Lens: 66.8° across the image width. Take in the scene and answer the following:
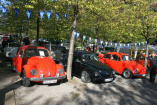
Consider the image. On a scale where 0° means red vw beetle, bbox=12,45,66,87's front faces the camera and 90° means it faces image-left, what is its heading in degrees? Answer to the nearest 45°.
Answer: approximately 315°

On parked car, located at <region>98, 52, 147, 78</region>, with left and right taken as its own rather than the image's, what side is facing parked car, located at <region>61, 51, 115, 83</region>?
right

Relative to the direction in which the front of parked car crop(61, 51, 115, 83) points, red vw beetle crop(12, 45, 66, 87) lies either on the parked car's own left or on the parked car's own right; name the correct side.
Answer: on the parked car's own right

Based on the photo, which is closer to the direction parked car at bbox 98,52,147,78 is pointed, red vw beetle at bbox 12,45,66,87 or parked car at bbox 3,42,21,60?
the red vw beetle

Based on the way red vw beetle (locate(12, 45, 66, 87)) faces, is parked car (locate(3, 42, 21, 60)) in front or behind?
behind

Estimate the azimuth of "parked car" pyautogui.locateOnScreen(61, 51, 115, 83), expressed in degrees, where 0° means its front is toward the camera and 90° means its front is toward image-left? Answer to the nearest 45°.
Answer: approximately 315°

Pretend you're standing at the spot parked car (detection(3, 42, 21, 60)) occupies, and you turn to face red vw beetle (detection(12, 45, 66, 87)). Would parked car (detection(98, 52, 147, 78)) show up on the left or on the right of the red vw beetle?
left

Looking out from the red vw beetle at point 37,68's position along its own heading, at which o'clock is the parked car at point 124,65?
The parked car is roughly at 10 o'clock from the red vw beetle.

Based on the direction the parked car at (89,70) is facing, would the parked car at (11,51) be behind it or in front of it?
behind
